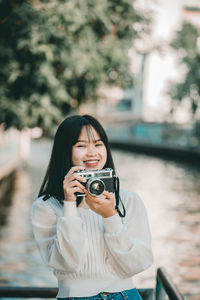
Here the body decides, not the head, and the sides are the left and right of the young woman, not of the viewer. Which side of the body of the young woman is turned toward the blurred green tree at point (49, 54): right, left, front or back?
back

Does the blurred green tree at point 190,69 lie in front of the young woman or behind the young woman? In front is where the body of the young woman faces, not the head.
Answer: behind

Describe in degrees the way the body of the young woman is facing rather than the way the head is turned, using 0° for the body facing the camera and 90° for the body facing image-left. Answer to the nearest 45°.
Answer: approximately 0°
